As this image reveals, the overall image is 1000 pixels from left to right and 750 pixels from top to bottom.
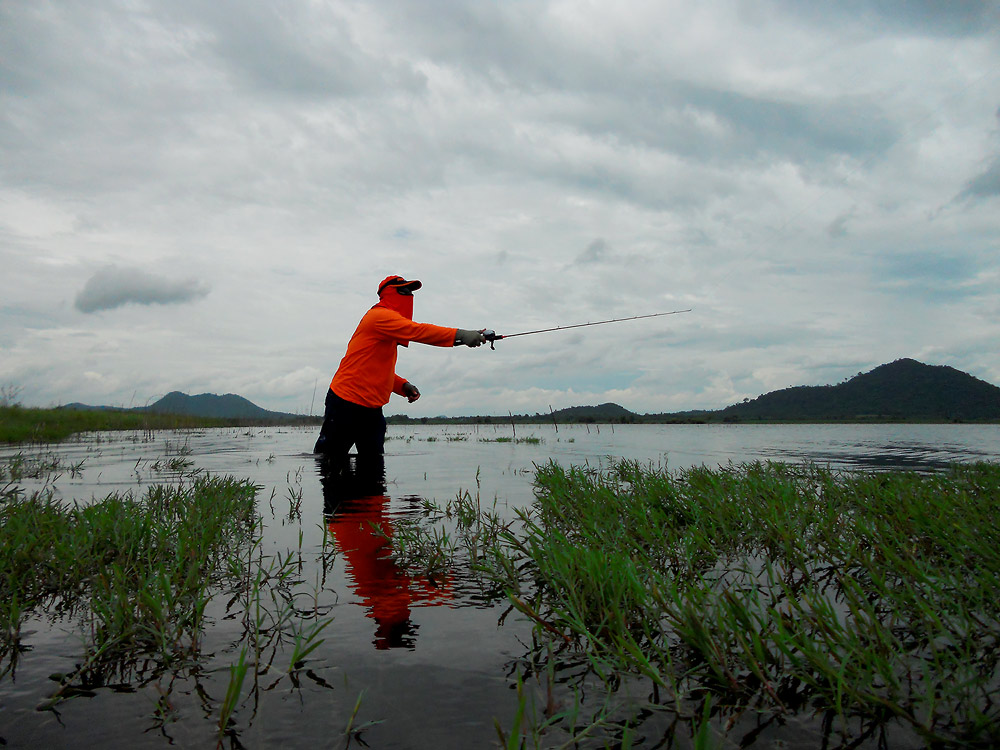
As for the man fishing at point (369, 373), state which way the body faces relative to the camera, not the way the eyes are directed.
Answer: to the viewer's right

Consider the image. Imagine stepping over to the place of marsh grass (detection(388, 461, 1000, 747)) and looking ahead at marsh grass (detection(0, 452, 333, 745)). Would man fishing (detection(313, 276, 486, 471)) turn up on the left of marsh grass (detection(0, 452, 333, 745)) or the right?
right

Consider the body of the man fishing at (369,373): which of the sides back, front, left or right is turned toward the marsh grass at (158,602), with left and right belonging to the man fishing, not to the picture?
right

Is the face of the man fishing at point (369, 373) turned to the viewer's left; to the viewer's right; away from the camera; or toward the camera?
to the viewer's right
